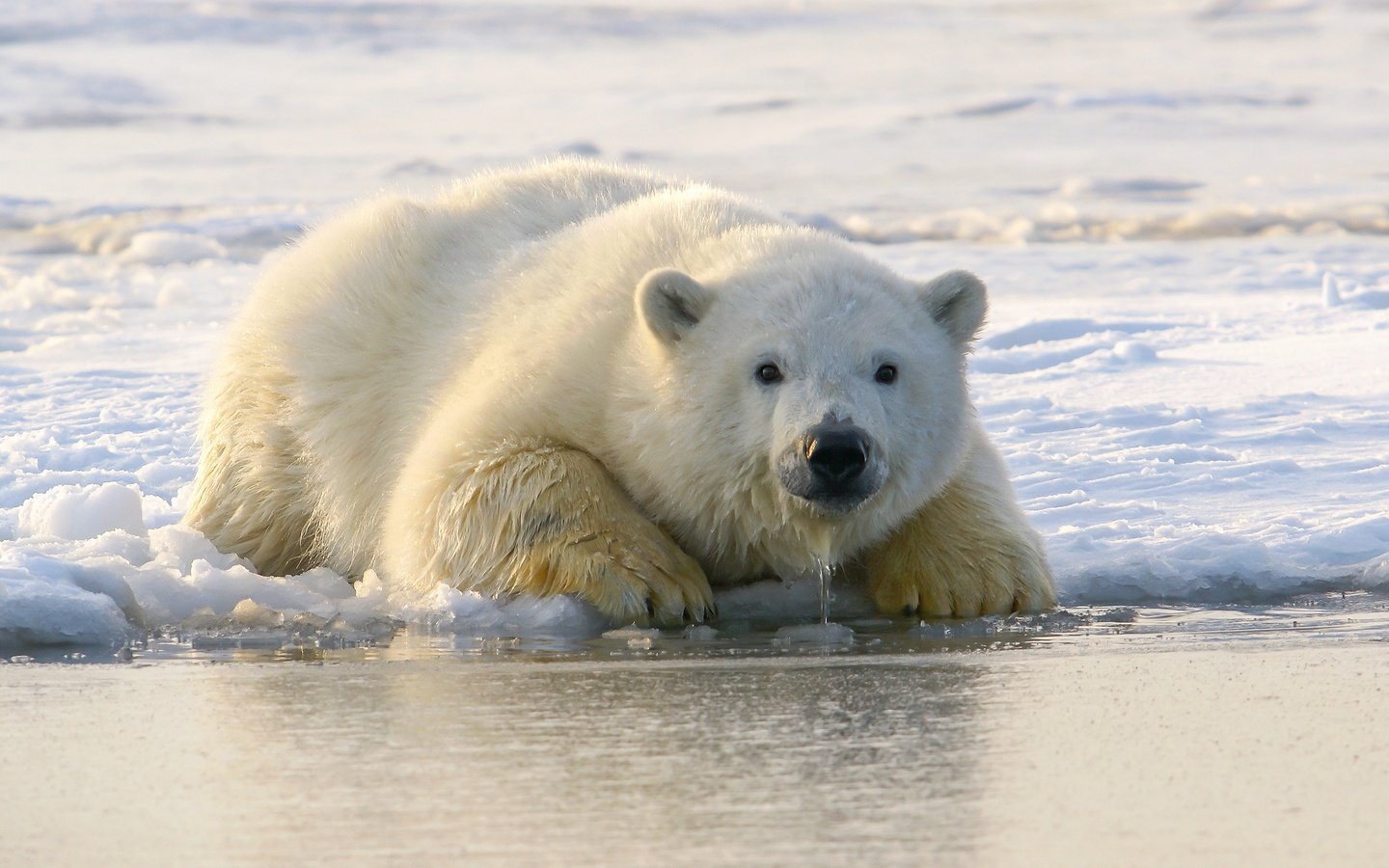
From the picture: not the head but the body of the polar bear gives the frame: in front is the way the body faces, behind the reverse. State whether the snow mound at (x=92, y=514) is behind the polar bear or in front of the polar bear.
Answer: behind

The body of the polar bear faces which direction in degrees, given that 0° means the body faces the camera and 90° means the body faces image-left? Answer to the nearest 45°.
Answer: approximately 315°
